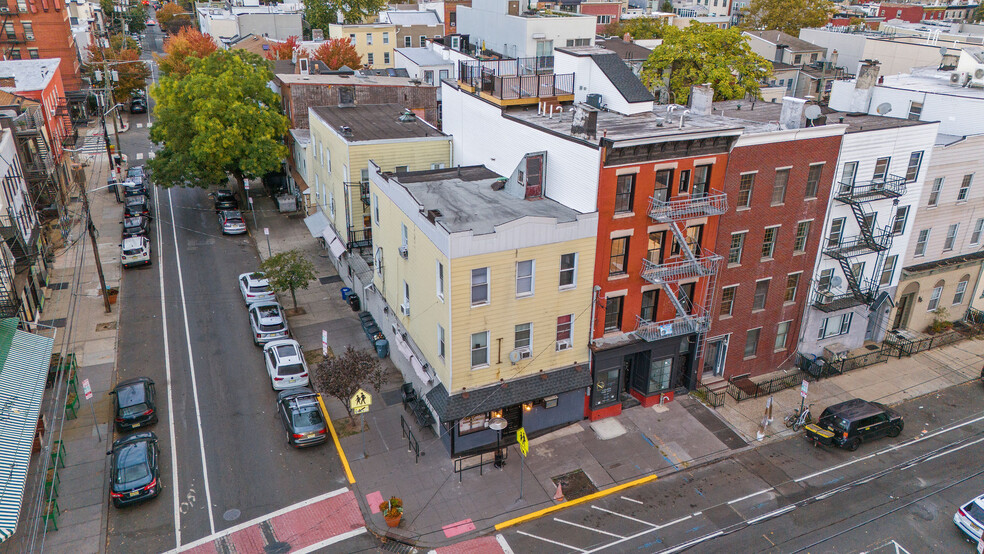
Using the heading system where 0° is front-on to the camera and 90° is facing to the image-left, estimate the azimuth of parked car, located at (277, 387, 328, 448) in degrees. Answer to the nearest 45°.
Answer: approximately 180°

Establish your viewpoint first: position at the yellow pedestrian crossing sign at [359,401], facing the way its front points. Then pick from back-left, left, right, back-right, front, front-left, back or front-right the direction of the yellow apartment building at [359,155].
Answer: back

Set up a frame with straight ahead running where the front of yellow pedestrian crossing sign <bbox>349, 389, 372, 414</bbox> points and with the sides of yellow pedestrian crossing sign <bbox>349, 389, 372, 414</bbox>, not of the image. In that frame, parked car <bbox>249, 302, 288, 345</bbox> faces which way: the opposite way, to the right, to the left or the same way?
the opposite way

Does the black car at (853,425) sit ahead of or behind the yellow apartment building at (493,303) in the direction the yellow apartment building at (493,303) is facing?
ahead

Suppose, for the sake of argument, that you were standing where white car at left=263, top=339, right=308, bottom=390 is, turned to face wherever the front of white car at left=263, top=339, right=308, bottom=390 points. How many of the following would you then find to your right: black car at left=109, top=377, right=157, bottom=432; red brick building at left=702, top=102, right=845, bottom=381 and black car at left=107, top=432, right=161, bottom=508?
1

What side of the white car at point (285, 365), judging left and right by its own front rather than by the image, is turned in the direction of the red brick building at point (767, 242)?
right

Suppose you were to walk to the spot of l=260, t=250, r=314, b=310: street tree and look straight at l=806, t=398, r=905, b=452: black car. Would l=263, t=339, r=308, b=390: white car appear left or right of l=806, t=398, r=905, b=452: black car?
right

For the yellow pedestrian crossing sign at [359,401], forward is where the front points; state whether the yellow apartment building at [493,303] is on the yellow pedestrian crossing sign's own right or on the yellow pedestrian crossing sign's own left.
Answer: on the yellow pedestrian crossing sign's own left

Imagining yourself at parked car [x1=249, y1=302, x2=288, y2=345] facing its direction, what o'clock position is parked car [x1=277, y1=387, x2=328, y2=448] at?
parked car [x1=277, y1=387, x2=328, y2=448] is roughly at 6 o'clock from parked car [x1=249, y1=302, x2=288, y2=345].

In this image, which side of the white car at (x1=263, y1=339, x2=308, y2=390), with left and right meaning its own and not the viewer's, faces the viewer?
back

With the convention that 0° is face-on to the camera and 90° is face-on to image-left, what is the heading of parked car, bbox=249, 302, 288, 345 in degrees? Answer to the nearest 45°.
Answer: approximately 180°

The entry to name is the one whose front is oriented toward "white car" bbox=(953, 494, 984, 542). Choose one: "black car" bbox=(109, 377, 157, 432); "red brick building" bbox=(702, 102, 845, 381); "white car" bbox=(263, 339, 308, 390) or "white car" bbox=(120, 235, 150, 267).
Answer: the red brick building
